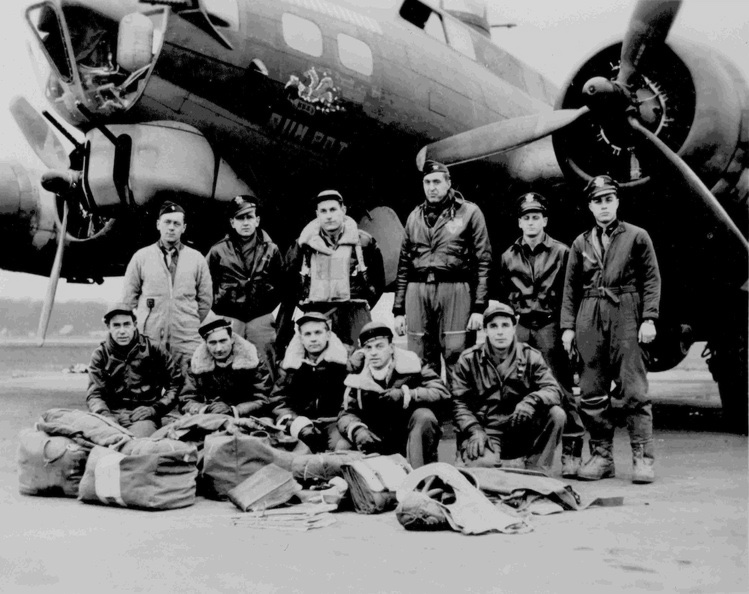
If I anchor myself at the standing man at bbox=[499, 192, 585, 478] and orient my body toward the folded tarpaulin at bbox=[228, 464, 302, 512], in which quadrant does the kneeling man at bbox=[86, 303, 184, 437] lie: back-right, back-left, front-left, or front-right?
front-right

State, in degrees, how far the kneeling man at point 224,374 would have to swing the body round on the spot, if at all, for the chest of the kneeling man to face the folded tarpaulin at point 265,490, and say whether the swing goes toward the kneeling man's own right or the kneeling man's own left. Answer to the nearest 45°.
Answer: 0° — they already face it

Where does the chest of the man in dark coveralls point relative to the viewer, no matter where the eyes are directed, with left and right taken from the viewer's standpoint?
facing the viewer

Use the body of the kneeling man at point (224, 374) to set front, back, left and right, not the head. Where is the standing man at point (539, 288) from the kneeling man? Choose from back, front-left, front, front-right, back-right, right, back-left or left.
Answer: left

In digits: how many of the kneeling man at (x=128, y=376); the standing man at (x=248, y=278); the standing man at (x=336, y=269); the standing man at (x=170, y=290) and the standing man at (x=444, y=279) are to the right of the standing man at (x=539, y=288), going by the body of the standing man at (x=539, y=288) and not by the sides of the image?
5

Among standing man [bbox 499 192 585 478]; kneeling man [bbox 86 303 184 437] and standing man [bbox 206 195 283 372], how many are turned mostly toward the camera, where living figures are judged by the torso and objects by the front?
3

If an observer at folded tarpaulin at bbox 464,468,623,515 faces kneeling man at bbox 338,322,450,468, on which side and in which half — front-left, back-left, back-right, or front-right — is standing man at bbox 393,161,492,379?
front-right

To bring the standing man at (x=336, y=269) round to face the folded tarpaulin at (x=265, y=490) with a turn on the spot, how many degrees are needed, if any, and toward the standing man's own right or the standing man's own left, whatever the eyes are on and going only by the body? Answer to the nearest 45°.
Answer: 0° — they already face it

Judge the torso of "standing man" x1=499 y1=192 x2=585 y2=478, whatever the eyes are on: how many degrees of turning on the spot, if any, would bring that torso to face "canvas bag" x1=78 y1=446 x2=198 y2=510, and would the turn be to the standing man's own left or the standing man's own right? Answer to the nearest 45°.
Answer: approximately 45° to the standing man's own right

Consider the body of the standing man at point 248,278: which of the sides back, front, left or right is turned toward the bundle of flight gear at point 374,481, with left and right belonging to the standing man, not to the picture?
front

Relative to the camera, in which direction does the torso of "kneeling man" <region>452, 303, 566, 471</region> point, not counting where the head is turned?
toward the camera

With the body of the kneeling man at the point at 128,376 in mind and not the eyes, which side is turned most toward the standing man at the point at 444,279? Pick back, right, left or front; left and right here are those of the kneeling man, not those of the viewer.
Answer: left
